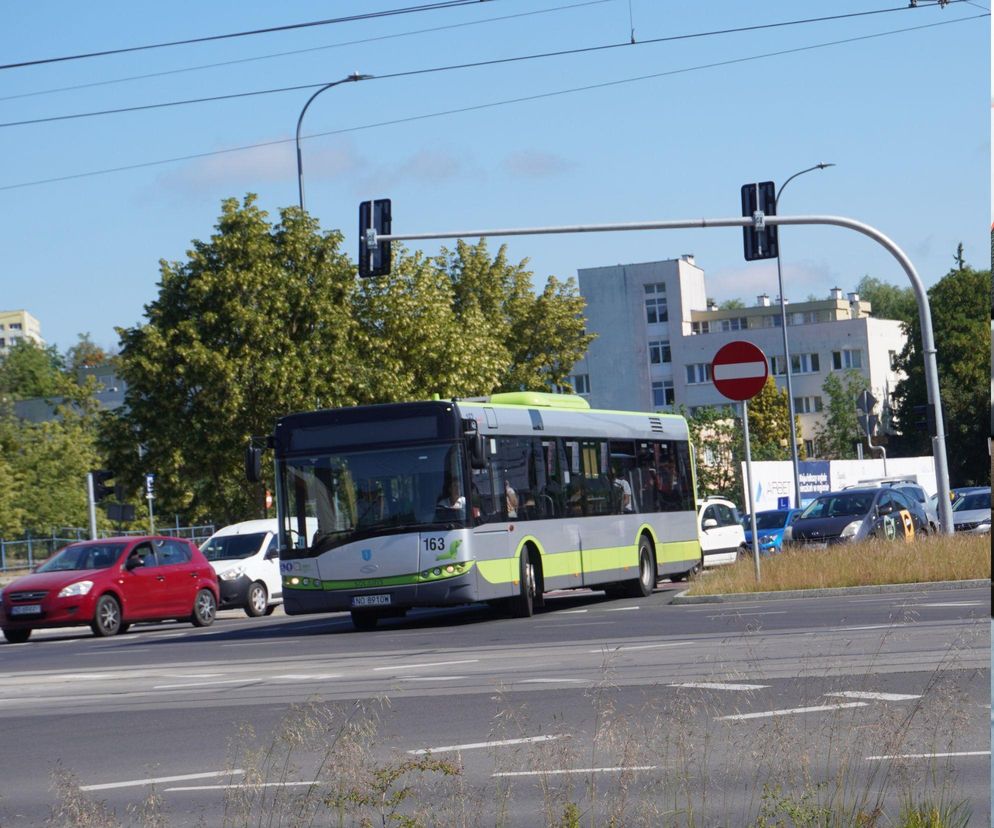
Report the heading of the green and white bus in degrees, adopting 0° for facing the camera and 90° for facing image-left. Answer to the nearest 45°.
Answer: approximately 45°

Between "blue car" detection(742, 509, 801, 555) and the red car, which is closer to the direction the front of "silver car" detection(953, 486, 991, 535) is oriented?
the red car

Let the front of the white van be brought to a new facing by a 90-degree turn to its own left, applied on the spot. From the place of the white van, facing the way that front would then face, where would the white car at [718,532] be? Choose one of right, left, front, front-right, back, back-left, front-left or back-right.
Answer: front-left

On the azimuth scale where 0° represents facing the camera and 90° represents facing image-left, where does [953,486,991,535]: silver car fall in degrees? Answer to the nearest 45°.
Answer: approximately 45°

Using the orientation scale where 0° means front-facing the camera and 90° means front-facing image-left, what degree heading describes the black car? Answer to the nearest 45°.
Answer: approximately 45°

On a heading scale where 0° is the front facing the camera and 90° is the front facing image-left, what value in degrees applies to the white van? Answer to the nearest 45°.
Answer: approximately 45°

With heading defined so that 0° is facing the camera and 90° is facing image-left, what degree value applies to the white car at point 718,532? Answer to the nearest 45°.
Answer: approximately 45°

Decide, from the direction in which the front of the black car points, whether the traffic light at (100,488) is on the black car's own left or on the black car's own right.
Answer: on the black car's own right
